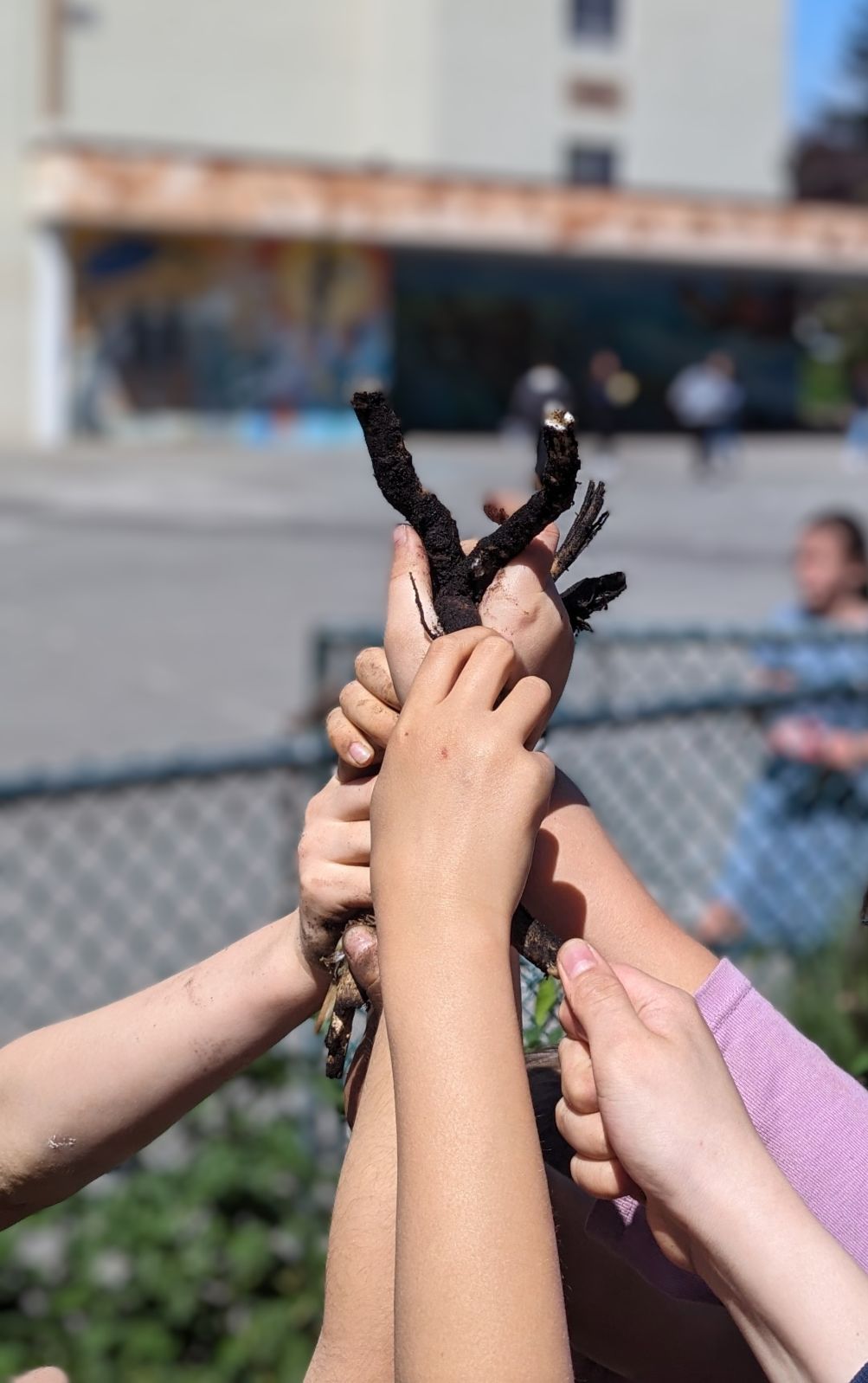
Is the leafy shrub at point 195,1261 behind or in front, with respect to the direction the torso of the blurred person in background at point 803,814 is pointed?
in front

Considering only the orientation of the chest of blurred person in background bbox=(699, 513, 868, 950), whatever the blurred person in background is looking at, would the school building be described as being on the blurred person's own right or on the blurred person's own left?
on the blurred person's own right

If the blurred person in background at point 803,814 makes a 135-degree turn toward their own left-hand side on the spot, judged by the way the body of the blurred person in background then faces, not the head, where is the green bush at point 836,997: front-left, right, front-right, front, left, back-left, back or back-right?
right

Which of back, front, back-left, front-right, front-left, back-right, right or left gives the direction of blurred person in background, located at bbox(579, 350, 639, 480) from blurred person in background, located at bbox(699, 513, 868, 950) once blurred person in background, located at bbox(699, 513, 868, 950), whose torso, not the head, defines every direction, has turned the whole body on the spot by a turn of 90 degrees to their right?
front-right

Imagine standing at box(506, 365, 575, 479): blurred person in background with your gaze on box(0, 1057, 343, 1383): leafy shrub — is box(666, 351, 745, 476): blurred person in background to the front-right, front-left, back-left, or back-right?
back-left

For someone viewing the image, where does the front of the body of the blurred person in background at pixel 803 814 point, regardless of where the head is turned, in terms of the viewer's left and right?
facing the viewer and to the left of the viewer

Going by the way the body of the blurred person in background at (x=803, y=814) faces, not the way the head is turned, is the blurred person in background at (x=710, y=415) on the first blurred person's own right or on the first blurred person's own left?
on the first blurred person's own right
